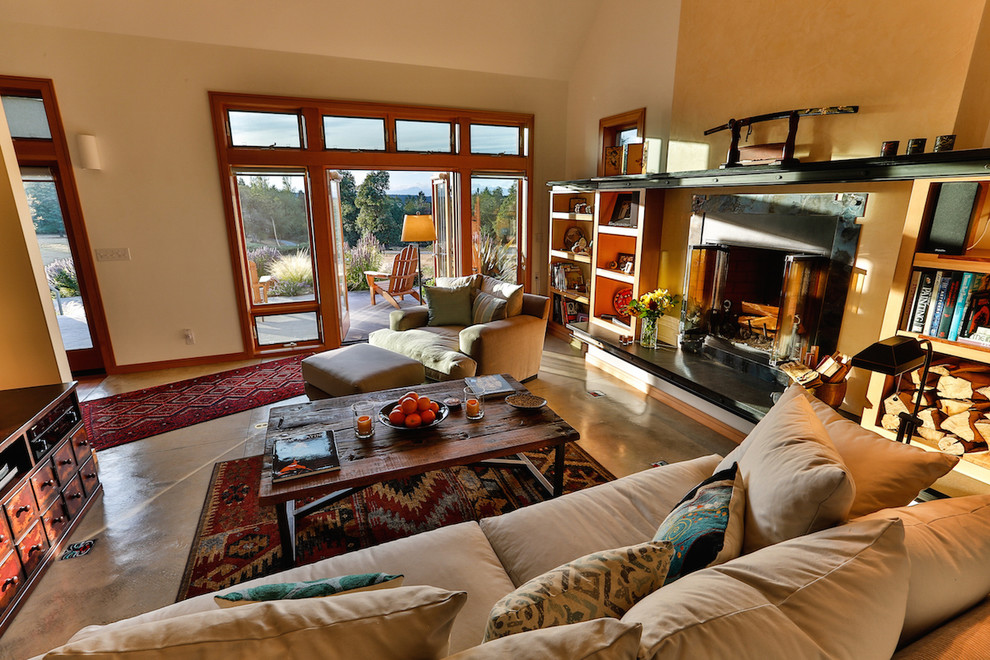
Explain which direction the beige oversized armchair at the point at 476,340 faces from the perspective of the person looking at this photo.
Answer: facing the viewer and to the left of the viewer

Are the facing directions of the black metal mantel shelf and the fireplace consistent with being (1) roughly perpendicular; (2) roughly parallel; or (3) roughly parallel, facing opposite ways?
roughly parallel

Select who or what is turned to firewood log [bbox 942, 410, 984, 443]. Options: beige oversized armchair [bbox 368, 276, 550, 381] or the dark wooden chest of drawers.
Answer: the dark wooden chest of drawers

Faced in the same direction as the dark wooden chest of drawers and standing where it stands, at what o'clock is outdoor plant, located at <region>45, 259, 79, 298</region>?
The outdoor plant is roughly at 8 o'clock from the dark wooden chest of drawers.

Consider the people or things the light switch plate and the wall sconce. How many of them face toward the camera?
2

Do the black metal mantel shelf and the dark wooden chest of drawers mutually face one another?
yes

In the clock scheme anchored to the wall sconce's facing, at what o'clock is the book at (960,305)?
The book is roughly at 11 o'clock from the wall sconce.

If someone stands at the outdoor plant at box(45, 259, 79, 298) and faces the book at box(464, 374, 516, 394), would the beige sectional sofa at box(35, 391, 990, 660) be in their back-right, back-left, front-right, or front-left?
front-right

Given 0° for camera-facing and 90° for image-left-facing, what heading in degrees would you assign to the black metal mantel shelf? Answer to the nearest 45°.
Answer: approximately 45°

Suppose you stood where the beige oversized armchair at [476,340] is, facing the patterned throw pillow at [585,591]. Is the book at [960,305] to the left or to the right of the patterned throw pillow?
left

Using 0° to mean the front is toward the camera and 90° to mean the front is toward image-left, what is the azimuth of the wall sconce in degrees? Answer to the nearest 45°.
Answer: approximately 0°

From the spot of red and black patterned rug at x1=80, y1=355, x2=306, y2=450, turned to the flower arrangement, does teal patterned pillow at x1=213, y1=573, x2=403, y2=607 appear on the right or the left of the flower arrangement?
right

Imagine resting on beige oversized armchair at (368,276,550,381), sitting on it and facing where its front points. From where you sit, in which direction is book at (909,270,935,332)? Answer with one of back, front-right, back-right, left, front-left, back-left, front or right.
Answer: left

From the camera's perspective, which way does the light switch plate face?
toward the camera

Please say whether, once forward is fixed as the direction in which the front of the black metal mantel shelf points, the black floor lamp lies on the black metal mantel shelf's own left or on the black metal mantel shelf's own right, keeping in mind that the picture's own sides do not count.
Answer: on the black metal mantel shelf's own left

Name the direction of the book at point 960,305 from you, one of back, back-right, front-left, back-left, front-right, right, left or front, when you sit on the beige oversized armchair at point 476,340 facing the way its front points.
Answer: left

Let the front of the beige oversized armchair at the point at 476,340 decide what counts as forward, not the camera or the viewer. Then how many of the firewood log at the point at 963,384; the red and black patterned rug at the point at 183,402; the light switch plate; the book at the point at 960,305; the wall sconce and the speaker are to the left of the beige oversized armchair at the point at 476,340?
3
